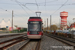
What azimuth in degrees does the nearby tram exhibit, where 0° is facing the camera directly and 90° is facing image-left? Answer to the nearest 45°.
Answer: approximately 0°

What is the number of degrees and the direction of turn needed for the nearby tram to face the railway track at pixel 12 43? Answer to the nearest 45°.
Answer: approximately 45° to its right
